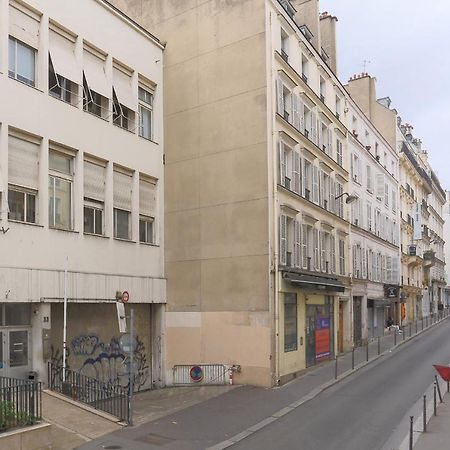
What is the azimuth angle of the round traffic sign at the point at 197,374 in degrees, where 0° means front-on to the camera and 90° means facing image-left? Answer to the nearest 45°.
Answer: approximately 0°

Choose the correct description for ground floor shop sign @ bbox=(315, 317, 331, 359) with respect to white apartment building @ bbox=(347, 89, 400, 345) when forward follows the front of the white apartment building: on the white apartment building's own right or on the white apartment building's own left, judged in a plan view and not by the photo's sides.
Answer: on the white apartment building's own right

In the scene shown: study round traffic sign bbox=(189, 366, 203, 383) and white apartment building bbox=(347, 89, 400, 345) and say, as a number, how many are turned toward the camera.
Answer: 1

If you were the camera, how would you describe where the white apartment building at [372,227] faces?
facing to the right of the viewer

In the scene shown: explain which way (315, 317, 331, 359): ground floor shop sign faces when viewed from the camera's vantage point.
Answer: facing the viewer and to the right of the viewer

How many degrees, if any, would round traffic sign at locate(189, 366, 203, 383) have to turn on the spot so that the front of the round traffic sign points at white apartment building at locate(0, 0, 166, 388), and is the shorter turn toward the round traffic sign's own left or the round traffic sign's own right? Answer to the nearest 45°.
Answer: approximately 45° to the round traffic sign's own right

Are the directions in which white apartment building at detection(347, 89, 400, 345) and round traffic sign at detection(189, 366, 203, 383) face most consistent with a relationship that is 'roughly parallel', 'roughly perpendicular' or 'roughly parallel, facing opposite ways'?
roughly perpendicular

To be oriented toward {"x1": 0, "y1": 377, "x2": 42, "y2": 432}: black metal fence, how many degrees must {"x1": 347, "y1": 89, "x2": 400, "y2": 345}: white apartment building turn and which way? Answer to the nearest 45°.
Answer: approximately 90° to its right
